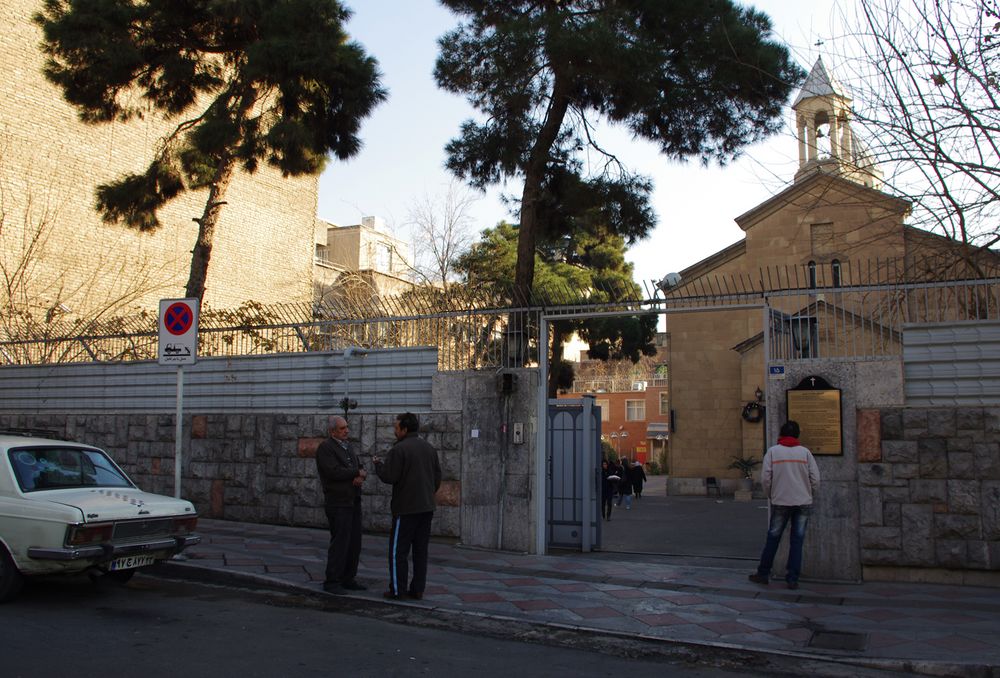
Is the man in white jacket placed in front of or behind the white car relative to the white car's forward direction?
behind

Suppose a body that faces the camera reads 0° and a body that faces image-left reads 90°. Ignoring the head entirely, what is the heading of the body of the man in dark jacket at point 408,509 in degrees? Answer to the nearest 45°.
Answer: approximately 135°

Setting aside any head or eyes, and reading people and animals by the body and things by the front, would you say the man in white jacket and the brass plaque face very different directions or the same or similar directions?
very different directions

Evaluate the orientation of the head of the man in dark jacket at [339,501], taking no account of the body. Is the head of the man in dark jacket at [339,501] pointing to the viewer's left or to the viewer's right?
to the viewer's right

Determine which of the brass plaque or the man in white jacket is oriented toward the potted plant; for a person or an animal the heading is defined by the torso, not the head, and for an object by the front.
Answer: the man in white jacket

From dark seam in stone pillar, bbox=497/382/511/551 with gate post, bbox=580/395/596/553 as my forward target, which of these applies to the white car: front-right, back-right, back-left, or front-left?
back-right

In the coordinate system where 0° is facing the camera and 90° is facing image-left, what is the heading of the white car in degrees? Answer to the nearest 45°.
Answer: approximately 135°

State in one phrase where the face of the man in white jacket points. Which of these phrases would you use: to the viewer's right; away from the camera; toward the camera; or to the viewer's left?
away from the camera

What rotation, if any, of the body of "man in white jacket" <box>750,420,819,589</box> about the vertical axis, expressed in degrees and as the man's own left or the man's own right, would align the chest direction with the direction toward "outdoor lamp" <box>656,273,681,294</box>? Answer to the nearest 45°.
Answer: approximately 45° to the man's own left

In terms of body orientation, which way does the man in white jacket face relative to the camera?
away from the camera

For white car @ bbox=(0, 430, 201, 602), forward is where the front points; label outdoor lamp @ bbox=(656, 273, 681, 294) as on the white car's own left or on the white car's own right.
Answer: on the white car's own right

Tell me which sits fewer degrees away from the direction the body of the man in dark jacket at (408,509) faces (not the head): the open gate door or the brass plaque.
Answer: the open gate door

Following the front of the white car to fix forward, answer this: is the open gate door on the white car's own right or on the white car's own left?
on the white car's own right

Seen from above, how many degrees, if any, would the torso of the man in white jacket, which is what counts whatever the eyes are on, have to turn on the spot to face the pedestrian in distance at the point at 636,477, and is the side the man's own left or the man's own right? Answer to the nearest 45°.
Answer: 0° — they already face them

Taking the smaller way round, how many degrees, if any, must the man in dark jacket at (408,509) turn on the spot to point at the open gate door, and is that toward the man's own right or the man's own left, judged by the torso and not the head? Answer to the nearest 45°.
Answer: approximately 90° to the man's own right

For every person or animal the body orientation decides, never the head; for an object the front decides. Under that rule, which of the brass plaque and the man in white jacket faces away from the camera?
the man in white jacket
